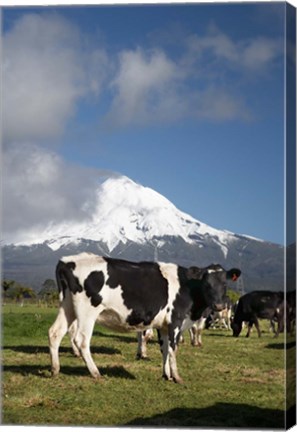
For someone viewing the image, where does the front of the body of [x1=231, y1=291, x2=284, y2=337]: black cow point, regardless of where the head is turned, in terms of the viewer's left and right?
facing to the left of the viewer

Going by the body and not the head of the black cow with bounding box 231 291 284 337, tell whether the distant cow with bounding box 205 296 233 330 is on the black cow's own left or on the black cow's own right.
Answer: on the black cow's own right

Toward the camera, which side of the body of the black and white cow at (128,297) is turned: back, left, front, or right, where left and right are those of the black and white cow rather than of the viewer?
right

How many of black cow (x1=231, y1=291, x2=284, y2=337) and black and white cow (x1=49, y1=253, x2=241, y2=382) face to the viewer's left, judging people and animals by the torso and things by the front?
1

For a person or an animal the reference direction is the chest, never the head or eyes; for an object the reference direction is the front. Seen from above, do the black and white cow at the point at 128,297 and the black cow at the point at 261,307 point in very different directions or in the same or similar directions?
very different directions
